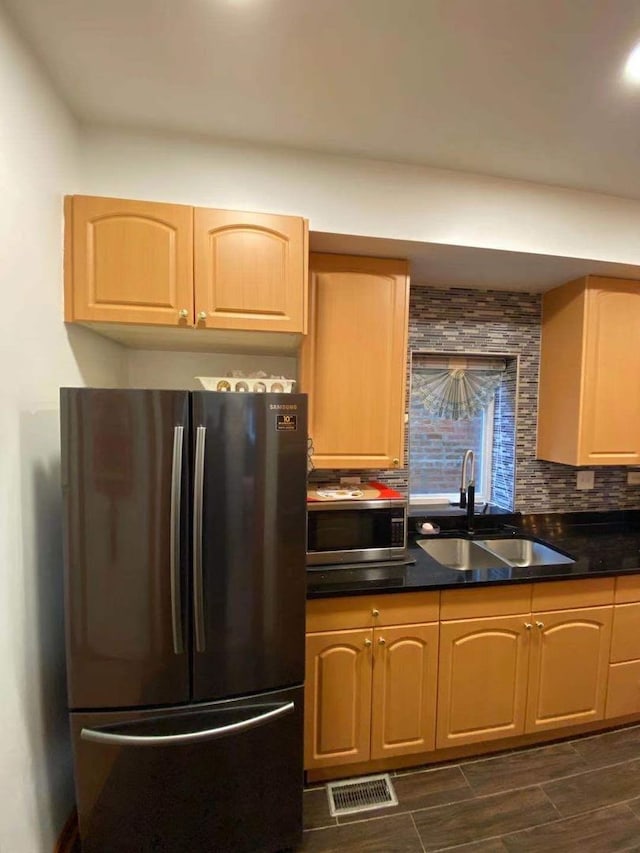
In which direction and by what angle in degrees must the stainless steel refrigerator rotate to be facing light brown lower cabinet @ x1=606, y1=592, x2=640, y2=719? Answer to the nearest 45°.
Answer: approximately 90° to its left

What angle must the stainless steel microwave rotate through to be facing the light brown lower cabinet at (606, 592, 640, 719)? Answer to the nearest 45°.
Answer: approximately 90° to its left

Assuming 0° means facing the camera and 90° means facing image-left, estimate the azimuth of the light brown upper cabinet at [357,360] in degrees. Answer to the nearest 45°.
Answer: approximately 0°

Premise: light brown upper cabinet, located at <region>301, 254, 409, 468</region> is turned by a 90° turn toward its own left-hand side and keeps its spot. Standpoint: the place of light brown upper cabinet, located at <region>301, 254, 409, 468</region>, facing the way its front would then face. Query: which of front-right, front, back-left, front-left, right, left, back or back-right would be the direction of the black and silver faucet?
front-left

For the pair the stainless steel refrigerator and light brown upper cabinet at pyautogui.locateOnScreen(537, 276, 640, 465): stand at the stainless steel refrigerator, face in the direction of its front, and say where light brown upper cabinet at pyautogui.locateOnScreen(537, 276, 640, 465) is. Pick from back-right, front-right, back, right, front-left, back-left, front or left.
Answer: left

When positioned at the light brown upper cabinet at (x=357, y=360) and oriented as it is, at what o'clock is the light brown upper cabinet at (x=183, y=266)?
the light brown upper cabinet at (x=183, y=266) is roughly at 2 o'clock from the light brown upper cabinet at (x=357, y=360).

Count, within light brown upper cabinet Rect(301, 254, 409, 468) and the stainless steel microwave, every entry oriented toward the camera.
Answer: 2

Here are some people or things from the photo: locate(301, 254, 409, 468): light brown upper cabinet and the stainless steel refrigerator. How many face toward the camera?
2

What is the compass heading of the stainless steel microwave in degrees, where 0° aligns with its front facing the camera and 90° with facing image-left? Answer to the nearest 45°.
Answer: approximately 0°

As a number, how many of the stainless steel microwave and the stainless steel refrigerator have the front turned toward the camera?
2
